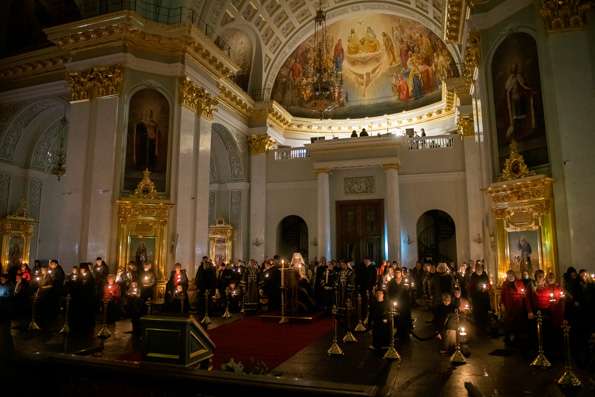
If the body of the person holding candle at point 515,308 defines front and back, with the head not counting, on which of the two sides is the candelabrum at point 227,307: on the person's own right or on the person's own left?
on the person's own right

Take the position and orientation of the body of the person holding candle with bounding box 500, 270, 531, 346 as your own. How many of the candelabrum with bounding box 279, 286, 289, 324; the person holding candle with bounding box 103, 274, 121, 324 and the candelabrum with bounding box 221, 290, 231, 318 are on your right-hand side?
3

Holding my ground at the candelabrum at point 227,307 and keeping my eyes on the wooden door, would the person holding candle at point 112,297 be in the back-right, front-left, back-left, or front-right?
back-left

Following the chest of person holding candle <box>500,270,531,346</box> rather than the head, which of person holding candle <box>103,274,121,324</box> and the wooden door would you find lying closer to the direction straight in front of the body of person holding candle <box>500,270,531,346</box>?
the person holding candle

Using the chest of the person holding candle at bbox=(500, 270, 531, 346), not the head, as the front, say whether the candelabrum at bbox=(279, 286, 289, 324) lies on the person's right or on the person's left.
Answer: on the person's right

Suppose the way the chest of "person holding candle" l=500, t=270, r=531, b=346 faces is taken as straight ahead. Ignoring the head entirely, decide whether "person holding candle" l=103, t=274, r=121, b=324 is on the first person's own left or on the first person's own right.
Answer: on the first person's own right
